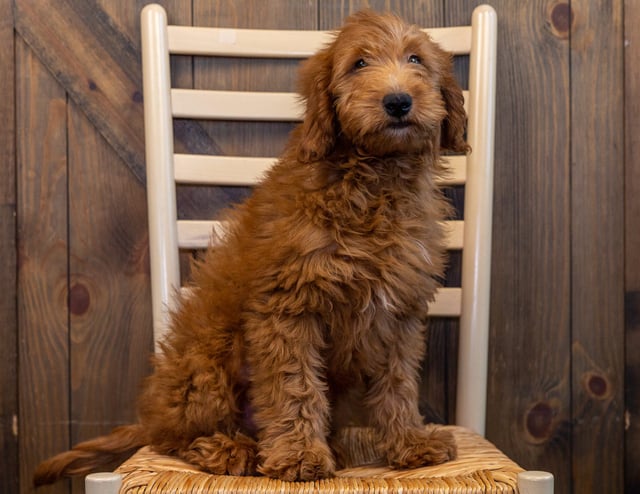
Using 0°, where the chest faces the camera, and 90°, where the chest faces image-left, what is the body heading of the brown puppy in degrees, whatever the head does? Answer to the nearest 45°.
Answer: approximately 315°

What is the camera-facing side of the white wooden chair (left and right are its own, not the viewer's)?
front
